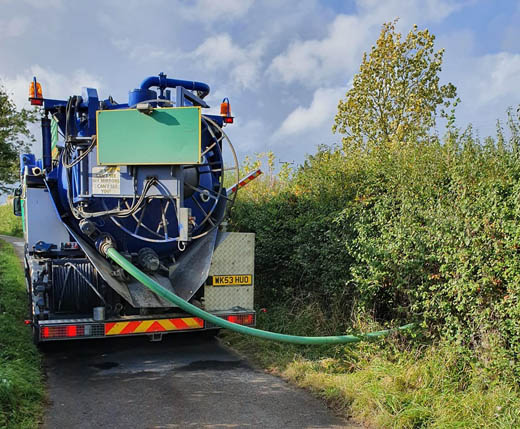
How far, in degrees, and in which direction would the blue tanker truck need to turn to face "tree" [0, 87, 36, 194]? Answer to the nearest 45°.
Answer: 0° — it already faces it

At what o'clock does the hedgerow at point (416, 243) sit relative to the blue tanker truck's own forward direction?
The hedgerow is roughly at 4 o'clock from the blue tanker truck.

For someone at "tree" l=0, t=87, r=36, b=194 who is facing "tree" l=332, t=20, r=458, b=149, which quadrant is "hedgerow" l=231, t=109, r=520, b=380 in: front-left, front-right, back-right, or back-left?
front-right

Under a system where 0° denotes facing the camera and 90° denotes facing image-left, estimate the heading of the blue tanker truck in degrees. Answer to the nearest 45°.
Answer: approximately 180°

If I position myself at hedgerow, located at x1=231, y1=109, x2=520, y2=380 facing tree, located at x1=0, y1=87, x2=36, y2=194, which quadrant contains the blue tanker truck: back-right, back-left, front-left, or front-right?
front-left

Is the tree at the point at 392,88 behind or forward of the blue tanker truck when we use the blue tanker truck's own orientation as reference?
forward
